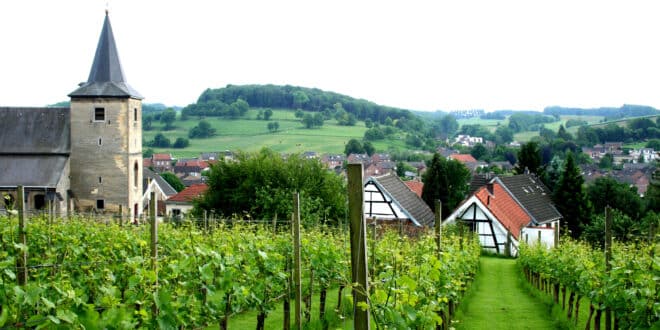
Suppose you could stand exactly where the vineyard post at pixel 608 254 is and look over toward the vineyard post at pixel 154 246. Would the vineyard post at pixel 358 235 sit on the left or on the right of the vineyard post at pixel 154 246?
left

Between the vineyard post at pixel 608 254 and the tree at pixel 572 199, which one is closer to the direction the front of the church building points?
the tree

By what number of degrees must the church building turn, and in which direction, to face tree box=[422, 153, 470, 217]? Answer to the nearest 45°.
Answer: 0° — it already faces it

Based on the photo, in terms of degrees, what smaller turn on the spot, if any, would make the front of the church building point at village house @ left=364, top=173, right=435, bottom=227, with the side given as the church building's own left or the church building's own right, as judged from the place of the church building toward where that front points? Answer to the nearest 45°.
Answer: approximately 45° to the church building's own right

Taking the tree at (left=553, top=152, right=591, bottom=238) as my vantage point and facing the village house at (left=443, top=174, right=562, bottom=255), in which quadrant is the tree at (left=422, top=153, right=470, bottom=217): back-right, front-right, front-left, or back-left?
front-right

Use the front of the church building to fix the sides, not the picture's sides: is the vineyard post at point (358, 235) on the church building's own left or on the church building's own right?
on the church building's own right

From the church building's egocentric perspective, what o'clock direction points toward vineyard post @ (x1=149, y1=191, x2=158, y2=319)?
The vineyard post is roughly at 3 o'clock from the church building.

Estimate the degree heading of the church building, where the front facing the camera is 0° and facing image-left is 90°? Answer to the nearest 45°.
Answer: approximately 270°

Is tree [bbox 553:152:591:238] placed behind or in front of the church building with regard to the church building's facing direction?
in front

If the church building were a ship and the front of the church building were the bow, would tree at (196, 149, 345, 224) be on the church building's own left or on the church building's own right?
on the church building's own right

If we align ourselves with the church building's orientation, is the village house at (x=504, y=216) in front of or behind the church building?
in front
